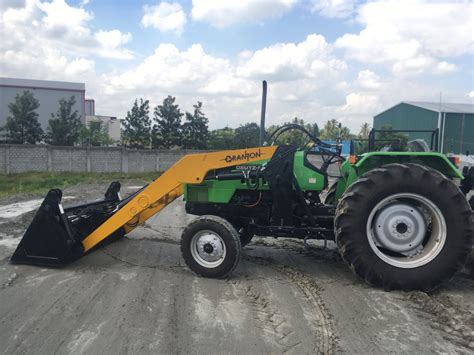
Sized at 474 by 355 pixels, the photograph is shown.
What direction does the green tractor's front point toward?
to the viewer's left

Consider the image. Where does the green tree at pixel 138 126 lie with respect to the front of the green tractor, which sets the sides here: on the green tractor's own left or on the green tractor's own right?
on the green tractor's own right

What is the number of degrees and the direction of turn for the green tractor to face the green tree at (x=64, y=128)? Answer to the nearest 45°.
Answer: approximately 45° to its right

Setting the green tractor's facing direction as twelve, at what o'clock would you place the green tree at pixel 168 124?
The green tree is roughly at 2 o'clock from the green tractor.

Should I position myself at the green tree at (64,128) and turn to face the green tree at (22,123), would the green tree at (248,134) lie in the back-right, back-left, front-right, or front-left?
back-right

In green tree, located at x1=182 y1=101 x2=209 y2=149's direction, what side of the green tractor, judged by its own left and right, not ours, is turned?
right

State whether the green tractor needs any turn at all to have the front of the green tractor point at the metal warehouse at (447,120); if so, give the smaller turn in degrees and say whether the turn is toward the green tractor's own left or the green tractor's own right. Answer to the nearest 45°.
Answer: approximately 90° to the green tractor's own right
